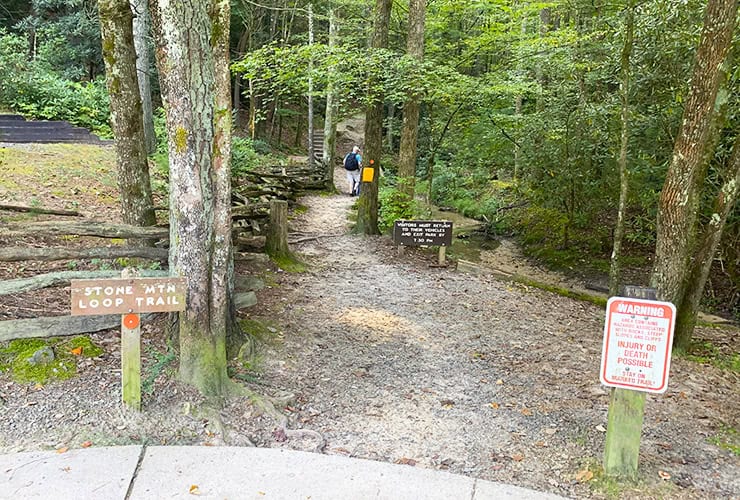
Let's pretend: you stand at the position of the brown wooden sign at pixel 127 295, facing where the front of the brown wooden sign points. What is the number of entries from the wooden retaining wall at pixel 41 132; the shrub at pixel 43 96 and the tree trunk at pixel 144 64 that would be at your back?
3

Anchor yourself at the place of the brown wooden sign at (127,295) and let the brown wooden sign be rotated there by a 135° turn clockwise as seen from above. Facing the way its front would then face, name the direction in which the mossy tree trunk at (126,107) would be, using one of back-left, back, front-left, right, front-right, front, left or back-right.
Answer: front-right

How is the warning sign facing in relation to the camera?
toward the camera

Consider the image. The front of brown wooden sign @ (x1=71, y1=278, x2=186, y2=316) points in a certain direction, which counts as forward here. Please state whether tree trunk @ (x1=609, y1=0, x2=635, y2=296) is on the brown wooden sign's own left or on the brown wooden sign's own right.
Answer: on the brown wooden sign's own left

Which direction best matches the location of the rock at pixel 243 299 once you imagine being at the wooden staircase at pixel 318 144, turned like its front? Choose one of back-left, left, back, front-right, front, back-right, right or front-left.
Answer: front

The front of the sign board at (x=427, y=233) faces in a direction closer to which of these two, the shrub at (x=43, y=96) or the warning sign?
the warning sign

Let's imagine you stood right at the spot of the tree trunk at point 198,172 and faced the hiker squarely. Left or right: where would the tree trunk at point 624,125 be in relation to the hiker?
right

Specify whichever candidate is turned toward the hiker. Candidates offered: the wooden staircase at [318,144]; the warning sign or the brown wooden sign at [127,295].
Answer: the wooden staircase

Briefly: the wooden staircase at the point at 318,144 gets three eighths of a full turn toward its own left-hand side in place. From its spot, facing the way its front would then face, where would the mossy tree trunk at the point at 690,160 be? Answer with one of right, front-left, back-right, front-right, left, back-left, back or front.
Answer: back-right

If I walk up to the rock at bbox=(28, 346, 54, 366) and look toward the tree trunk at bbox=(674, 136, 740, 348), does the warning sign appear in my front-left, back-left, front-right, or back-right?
front-right

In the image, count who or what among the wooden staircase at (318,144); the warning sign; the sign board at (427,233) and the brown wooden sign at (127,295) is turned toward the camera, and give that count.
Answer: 4

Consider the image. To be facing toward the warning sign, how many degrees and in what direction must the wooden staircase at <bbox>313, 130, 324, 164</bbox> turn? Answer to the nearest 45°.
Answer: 0° — it already faces it

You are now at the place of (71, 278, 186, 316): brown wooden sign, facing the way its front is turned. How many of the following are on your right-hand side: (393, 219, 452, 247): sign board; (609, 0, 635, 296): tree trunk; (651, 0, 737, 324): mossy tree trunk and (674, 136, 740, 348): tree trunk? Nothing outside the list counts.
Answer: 0

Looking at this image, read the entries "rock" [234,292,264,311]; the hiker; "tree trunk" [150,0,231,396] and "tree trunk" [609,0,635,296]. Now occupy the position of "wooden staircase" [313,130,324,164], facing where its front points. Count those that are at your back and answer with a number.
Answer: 0

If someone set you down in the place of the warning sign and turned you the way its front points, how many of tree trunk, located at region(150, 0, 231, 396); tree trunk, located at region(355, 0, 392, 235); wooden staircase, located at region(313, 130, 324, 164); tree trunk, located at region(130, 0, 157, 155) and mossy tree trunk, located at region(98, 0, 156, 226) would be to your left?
0

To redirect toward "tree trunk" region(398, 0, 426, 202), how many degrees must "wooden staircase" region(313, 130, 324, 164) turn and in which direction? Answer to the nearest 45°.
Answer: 0° — it already faces it

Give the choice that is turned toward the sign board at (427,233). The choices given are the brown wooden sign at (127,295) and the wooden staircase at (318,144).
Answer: the wooden staircase

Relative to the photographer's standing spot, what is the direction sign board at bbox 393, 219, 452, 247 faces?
facing the viewer

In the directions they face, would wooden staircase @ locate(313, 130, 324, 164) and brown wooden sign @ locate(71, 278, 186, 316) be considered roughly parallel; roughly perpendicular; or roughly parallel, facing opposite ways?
roughly parallel

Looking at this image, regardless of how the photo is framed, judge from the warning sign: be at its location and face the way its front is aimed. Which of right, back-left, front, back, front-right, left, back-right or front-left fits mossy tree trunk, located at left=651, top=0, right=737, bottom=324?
back
